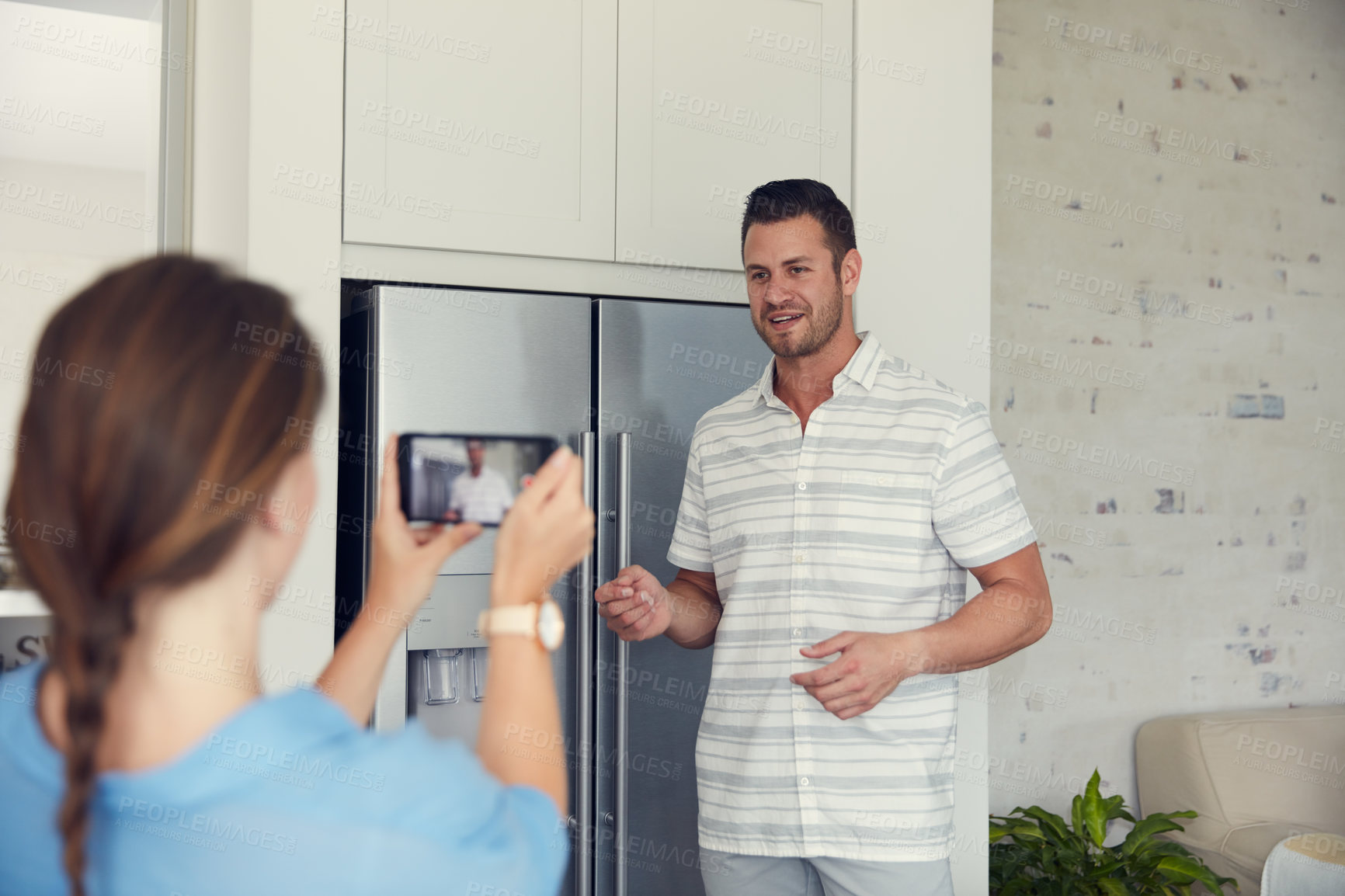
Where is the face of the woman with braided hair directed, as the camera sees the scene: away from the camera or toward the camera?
away from the camera

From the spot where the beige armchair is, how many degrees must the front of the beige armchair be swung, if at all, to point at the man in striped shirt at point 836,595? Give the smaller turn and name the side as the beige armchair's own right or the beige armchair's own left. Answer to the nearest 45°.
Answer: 0° — it already faces them

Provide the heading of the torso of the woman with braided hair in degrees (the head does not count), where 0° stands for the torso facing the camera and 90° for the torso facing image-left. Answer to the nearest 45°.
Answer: approximately 225°

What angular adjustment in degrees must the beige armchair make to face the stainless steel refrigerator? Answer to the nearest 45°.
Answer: approximately 45° to its right

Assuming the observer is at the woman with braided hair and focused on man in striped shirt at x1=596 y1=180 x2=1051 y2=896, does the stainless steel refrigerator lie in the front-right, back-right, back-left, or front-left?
front-left

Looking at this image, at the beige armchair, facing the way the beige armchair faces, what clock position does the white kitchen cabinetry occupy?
The white kitchen cabinetry is roughly at 1 o'clock from the beige armchair.

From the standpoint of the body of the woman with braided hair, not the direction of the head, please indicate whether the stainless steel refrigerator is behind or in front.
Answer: in front

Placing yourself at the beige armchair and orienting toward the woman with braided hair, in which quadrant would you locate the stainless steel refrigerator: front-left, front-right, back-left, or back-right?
front-right

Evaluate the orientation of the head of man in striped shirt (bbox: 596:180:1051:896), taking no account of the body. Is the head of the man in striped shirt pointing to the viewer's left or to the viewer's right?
to the viewer's left

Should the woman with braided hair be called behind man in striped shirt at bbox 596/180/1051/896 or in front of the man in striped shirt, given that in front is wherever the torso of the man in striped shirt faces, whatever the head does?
in front

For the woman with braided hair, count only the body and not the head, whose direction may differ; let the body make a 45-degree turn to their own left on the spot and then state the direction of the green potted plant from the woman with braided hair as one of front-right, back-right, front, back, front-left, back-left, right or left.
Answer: front-right

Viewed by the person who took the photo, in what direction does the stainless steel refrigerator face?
facing the viewer
